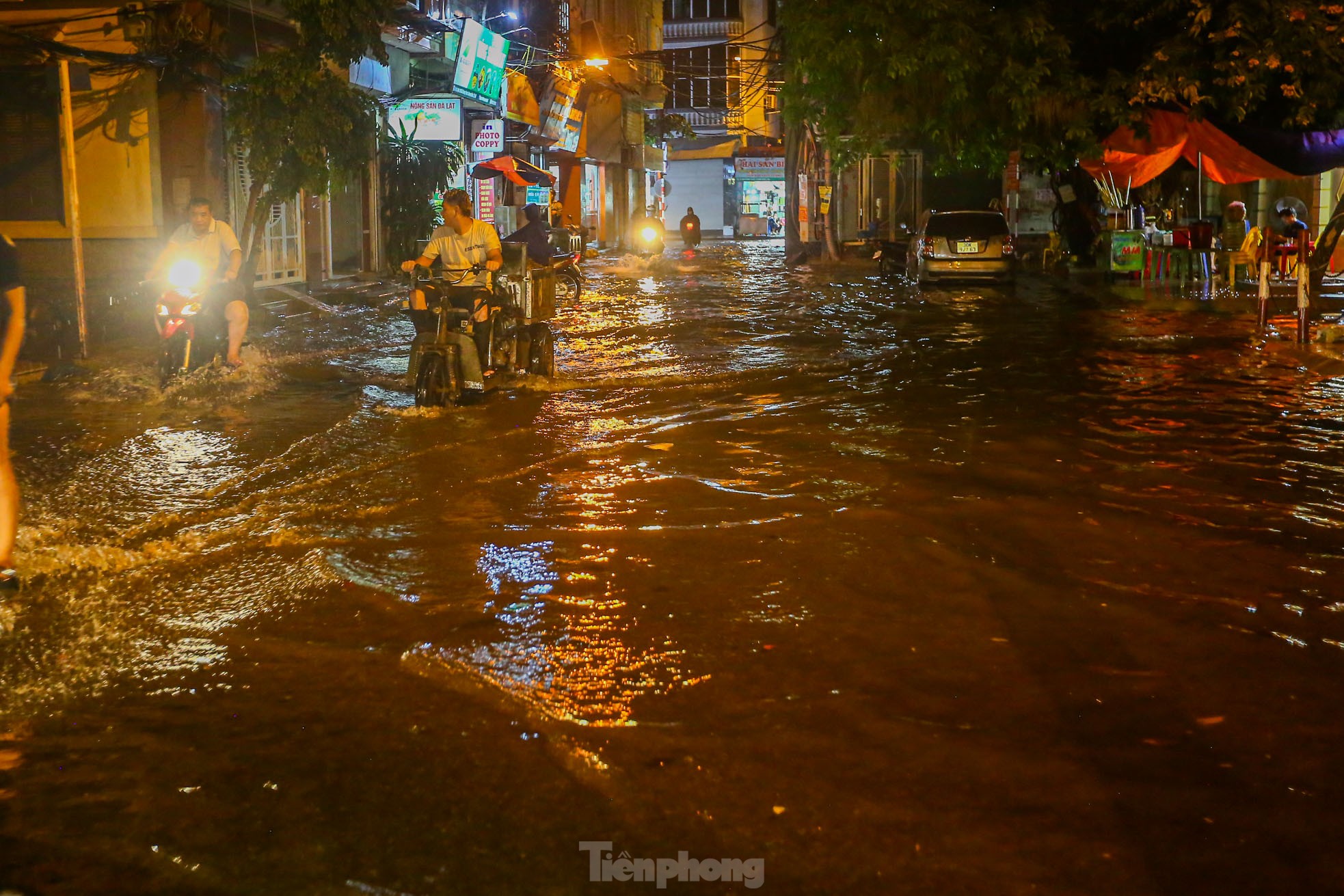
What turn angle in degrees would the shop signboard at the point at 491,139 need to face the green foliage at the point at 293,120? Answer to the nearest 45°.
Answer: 0° — it already faces it

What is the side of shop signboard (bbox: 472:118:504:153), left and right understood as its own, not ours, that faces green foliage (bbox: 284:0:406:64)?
front

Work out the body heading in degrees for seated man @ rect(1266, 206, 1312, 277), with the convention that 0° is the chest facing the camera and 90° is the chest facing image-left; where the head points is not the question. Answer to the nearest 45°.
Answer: approximately 45°

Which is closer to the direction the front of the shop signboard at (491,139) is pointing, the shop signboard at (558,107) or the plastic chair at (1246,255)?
the plastic chair

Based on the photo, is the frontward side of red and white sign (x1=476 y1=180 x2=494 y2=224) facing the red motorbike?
yes

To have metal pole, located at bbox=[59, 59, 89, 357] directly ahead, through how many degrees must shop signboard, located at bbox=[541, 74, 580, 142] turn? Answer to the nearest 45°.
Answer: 0° — it already faces it

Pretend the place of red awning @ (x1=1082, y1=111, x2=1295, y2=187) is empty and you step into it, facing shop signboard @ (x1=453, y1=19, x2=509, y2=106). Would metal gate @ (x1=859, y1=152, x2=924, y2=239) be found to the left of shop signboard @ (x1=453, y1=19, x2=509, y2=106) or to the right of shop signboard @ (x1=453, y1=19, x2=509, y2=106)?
right

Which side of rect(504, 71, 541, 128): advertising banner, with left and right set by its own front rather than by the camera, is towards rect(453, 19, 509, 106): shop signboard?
front

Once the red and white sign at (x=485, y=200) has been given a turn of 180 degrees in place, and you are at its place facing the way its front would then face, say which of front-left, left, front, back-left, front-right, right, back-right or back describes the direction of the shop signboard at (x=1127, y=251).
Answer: back-right

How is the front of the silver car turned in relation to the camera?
facing away from the viewer

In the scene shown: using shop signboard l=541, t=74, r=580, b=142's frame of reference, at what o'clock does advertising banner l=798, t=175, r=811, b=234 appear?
The advertising banner is roughly at 9 o'clock from the shop signboard.

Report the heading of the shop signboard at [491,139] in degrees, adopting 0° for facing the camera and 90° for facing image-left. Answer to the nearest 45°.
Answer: approximately 0°

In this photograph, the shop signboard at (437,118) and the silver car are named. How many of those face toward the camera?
1
